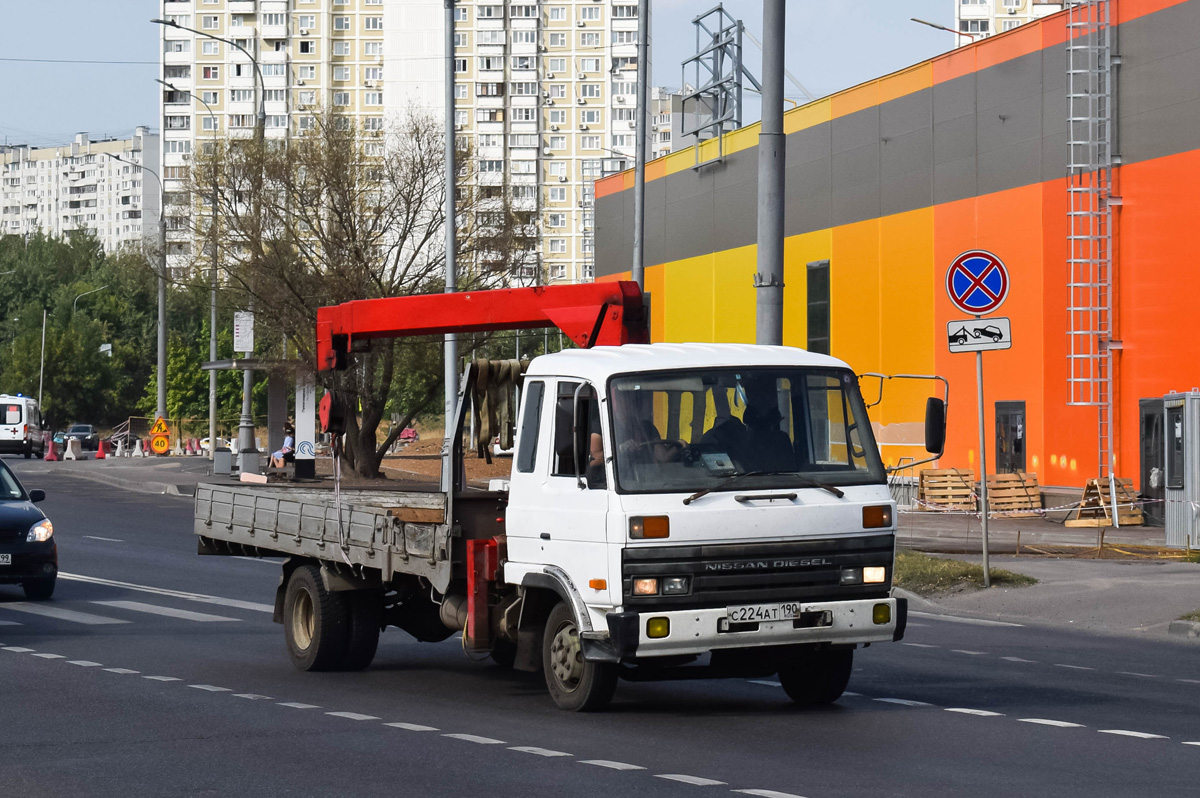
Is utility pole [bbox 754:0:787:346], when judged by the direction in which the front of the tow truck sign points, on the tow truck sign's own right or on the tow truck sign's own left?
on the tow truck sign's own right

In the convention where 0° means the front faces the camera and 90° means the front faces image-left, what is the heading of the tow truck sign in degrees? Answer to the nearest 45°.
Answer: approximately 0°

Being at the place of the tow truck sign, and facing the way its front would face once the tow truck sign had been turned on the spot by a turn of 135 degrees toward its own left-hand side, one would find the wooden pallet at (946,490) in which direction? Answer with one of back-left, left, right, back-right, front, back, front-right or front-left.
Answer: front-left

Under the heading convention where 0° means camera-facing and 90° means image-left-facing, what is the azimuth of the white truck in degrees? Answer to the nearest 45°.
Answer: approximately 315°

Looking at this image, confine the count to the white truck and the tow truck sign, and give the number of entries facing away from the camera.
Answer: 0

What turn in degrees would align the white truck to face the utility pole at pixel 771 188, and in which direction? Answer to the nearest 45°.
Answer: approximately 135° to its left

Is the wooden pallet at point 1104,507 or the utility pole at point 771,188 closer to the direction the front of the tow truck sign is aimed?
the utility pole

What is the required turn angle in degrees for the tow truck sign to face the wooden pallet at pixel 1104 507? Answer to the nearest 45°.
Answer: approximately 180°

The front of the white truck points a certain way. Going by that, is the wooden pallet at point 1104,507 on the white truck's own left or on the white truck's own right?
on the white truck's own left

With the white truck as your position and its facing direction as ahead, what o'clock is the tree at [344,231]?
The tree is roughly at 7 o'clock from the white truck.

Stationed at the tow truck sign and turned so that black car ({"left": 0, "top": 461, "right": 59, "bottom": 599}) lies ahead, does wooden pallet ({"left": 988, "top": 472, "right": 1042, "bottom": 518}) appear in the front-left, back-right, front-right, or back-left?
back-right
